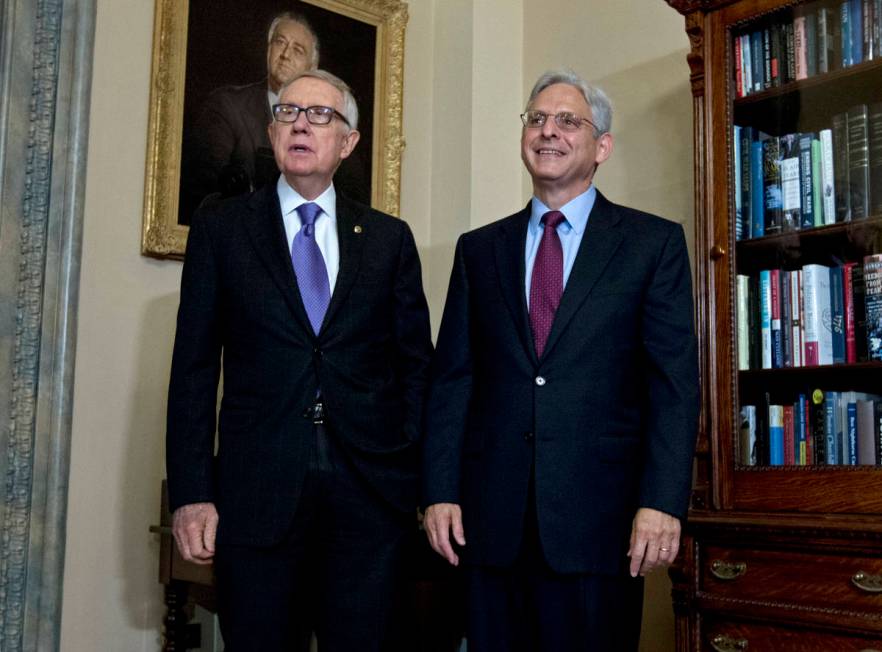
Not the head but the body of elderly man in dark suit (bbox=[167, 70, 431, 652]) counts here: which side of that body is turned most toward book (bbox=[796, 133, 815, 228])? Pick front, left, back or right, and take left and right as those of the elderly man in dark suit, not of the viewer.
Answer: left

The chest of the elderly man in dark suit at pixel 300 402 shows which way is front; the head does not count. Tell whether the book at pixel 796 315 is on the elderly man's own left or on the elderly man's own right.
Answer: on the elderly man's own left

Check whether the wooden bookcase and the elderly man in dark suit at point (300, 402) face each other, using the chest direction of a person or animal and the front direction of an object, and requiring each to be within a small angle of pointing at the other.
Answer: no

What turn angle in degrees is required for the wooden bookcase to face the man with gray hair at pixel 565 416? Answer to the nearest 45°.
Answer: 0° — it already faces them

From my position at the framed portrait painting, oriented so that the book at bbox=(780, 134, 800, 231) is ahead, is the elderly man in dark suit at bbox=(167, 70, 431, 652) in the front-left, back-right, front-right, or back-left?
front-right

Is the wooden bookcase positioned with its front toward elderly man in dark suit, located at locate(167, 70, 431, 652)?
yes

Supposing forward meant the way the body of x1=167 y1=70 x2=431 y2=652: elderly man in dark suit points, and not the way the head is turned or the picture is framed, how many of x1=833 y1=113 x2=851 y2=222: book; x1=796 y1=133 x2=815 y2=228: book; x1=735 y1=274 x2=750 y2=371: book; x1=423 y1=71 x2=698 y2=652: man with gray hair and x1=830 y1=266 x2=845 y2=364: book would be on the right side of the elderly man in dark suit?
0

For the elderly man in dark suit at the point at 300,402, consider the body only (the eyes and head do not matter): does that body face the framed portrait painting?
no

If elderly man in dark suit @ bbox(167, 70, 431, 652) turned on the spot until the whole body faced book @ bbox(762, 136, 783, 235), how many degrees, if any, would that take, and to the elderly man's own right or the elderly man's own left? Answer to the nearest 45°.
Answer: approximately 90° to the elderly man's own left

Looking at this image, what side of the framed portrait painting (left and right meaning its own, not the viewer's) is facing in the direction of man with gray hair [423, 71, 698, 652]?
front

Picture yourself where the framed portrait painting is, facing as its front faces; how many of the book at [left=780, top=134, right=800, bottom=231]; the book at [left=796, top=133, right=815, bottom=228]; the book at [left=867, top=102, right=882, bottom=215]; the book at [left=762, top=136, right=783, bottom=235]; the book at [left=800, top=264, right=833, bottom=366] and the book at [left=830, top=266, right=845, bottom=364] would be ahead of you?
6

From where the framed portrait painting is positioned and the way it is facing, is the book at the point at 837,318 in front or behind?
in front

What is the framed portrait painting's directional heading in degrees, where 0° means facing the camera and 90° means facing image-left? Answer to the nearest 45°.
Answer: approximately 315°

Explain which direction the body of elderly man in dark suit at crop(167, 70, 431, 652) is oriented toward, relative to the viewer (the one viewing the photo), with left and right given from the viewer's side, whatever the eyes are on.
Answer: facing the viewer

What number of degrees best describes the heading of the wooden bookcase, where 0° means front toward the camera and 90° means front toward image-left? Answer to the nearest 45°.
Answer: approximately 45°

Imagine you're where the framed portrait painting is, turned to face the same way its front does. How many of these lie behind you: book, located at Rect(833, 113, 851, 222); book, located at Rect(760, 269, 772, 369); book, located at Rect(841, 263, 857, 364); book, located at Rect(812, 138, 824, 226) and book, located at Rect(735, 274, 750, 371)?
0
